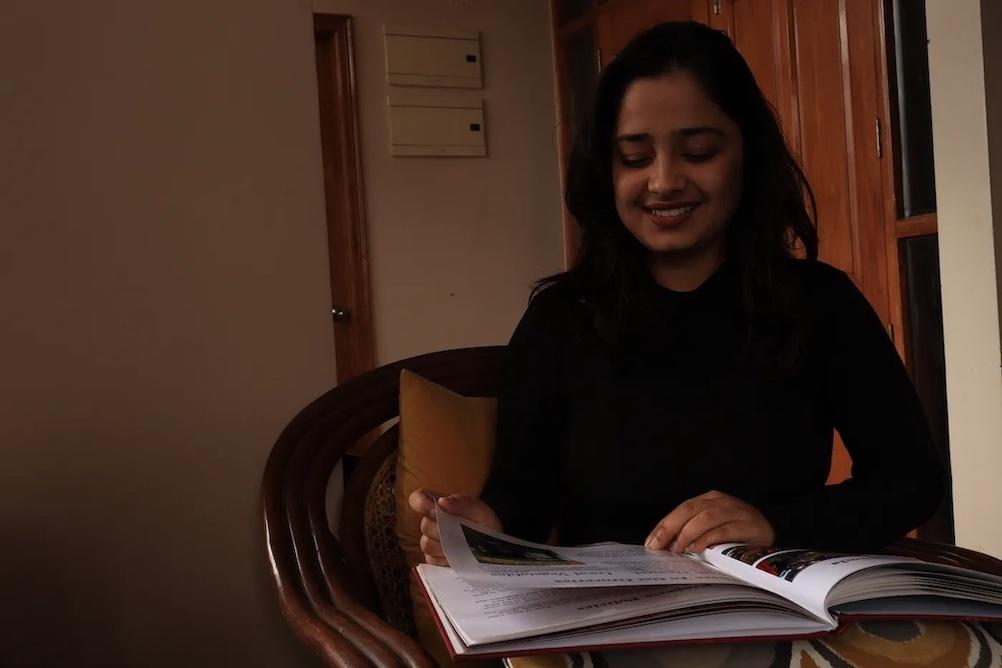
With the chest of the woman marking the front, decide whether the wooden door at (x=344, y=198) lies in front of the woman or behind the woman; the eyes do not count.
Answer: behind

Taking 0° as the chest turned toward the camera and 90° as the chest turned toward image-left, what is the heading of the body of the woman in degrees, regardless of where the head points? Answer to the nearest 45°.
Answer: approximately 0°

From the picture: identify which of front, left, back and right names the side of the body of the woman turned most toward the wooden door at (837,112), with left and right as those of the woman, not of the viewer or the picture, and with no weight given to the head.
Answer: back
